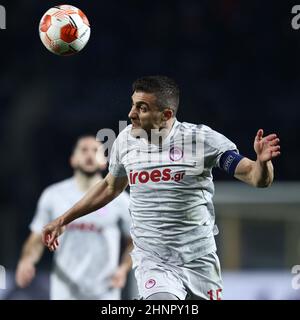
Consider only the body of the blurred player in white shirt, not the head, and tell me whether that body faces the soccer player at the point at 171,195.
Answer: yes

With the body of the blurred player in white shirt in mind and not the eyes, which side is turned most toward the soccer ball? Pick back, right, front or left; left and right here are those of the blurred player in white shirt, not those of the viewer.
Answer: front

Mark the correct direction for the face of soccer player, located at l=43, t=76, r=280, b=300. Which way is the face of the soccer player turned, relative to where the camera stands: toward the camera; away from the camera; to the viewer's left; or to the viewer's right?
to the viewer's left

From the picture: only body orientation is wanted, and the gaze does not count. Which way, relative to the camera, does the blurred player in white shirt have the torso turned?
toward the camera

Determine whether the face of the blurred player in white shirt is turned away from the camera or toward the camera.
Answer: toward the camera
